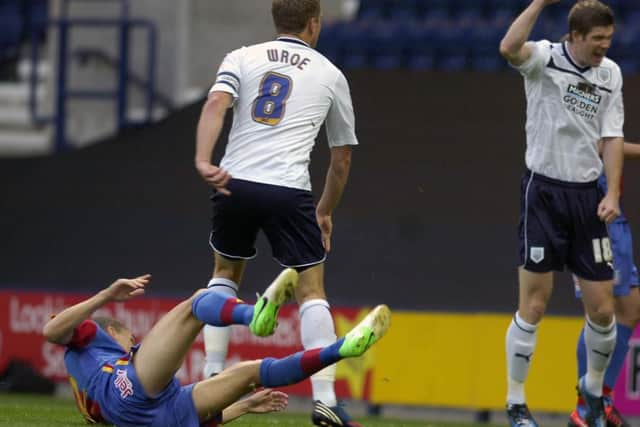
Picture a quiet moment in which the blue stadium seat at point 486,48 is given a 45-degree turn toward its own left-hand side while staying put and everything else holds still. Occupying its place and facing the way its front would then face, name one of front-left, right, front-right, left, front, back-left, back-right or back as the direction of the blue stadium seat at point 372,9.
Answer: back

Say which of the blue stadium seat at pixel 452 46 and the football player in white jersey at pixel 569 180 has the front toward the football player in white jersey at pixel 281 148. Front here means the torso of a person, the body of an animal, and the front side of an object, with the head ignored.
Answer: the blue stadium seat

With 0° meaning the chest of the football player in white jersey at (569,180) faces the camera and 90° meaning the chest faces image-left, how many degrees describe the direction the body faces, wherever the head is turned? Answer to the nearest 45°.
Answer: approximately 315°

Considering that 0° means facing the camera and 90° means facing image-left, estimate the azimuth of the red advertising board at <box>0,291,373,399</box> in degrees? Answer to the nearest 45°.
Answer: approximately 0°

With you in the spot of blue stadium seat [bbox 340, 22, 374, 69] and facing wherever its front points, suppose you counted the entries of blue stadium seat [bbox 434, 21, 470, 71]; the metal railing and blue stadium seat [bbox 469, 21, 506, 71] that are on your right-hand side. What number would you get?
1

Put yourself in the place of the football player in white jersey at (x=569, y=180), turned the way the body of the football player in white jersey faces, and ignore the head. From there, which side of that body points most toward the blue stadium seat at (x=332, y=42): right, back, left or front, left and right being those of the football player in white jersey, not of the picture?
back

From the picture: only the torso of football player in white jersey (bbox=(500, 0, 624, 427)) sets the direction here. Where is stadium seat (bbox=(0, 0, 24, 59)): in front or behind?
behind
